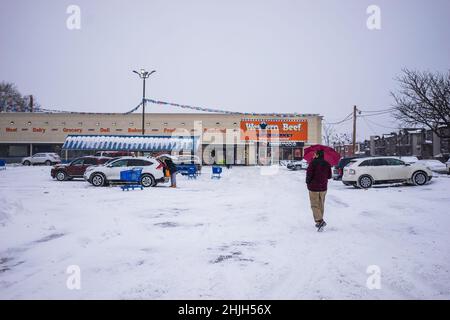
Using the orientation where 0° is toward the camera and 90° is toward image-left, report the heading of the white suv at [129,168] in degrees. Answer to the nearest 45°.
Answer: approximately 90°

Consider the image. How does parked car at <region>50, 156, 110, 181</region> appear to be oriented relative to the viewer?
to the viewer's left

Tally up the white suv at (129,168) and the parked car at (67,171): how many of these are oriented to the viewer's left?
2

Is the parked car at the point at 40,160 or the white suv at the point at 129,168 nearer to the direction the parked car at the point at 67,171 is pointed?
the parked car

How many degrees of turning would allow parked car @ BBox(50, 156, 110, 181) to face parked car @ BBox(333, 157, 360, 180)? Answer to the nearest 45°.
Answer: approximately 135° to its left

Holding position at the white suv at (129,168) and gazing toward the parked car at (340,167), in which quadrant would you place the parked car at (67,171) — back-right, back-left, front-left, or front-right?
back-left

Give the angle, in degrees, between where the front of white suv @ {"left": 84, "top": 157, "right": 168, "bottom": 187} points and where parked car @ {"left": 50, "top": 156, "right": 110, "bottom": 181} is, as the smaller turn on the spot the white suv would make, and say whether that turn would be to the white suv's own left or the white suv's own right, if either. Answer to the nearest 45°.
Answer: approximately 45° to the white suv's own right

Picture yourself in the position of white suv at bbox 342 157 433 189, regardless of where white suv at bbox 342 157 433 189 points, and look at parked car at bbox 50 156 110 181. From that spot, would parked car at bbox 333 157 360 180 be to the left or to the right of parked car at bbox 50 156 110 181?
right

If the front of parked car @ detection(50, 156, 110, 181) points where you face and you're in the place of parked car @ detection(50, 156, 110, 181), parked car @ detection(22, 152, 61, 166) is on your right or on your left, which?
on your right

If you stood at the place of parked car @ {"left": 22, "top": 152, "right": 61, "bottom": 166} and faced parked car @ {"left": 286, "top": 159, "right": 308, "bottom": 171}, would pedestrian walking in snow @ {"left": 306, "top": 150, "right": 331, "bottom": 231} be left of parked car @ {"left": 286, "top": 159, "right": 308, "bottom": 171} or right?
right
